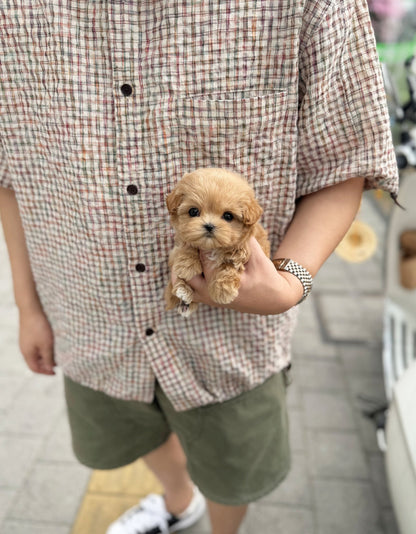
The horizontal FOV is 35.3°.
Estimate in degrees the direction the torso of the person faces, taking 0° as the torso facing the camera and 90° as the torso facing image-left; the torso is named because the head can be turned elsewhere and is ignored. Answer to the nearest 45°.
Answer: approximately 0°
